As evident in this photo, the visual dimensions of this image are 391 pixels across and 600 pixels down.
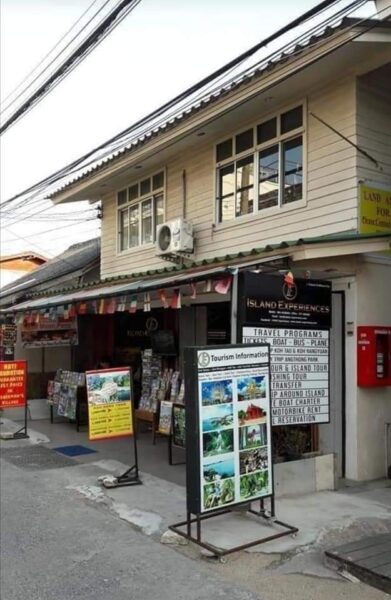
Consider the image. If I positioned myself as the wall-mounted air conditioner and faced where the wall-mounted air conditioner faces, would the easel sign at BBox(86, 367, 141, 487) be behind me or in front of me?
in front

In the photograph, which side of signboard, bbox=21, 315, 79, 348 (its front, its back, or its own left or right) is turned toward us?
front

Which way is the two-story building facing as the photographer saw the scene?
facing the viewer and to the left of the viewer

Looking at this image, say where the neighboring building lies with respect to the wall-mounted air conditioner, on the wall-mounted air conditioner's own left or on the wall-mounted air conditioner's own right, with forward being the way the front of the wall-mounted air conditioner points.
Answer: on the wall-mounted air conditioner's own right

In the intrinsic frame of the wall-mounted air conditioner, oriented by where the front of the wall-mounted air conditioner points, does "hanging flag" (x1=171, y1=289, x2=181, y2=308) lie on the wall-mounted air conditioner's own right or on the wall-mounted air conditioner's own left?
on the wall-mounted air conditioner's own left

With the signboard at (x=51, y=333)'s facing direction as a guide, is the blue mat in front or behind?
in front

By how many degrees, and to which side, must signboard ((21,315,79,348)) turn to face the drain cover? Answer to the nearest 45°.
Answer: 0° — it already faces it
